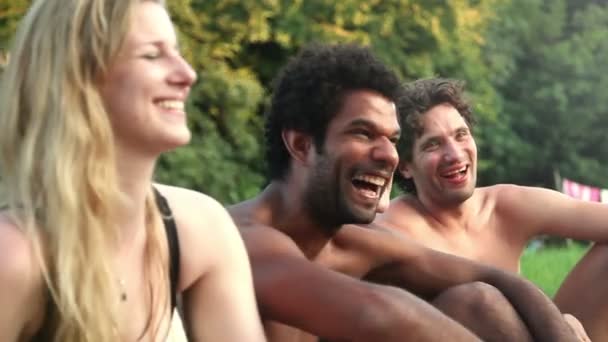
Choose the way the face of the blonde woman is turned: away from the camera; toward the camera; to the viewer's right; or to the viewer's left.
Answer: to the viewer's right

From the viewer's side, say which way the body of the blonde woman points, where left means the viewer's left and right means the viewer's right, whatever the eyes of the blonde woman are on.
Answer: facing the viewer and to the right of the viewer

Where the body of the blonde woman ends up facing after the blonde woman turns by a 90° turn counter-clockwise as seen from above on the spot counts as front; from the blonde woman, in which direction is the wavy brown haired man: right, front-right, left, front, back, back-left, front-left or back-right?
front
